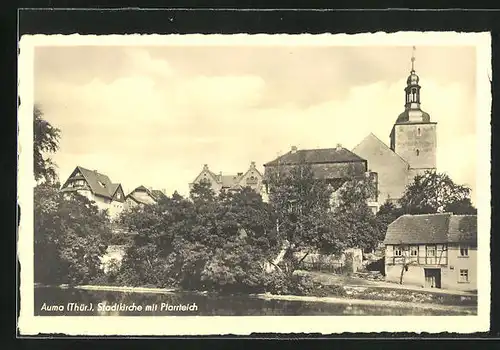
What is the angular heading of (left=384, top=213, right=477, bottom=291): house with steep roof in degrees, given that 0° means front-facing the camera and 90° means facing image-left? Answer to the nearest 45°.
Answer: approximately 0°

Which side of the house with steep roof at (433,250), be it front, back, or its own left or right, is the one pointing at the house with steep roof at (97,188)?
right
